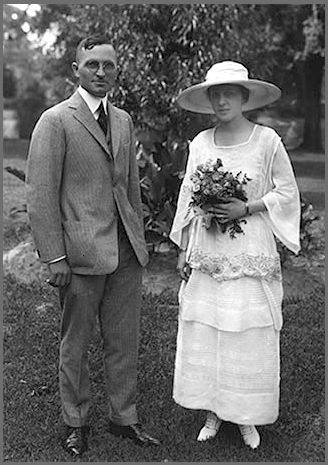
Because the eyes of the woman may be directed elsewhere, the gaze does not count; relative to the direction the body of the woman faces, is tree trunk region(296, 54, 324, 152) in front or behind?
behind

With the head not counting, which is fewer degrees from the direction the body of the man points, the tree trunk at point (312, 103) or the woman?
the woman

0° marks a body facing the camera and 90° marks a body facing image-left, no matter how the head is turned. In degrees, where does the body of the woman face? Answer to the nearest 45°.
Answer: approximately 0°

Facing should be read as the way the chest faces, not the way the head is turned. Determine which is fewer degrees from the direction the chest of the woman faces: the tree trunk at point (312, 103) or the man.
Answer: the man

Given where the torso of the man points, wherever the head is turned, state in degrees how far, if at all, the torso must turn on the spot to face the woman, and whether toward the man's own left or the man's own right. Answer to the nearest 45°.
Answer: approximately 45° to the man's own left

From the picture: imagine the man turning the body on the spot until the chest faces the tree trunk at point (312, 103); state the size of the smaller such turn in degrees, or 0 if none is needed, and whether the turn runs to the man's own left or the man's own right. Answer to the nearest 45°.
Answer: approximately 135° to the man's own left

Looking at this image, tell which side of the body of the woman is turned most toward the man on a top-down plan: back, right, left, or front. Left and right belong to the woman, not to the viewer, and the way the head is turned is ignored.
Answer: right

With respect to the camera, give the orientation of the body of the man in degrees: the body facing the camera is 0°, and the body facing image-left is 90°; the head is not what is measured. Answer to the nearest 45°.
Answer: approximately 315°
